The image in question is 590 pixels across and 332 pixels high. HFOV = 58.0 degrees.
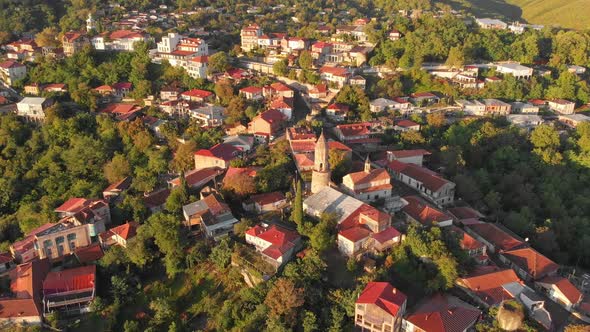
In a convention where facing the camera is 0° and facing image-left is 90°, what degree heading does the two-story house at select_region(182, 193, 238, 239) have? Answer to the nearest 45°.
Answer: approximately 0°

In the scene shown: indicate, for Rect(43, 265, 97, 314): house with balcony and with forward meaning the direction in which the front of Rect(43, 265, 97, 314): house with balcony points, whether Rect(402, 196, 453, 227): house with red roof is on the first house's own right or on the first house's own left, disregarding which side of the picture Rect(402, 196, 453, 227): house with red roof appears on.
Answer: on the first house's own left

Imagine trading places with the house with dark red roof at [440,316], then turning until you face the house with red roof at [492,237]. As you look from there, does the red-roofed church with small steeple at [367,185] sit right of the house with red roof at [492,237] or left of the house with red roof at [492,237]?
left

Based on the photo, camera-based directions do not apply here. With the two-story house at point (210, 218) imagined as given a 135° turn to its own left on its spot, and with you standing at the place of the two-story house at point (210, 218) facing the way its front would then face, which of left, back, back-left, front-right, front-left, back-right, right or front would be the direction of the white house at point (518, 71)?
front

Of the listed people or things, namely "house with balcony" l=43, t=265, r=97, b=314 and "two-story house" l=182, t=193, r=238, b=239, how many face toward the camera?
2

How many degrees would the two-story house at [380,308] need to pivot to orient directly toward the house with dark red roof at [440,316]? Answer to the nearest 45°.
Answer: approximately 135° to its left

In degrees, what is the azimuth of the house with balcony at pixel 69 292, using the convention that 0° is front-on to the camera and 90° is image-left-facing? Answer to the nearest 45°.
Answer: approximately 0°

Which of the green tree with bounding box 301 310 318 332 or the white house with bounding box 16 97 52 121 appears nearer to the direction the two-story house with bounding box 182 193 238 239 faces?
the green tree

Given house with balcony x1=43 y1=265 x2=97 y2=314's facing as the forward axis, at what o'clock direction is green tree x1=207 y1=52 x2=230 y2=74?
The green tree is roughly at 7 o'clock from the house with balcony.

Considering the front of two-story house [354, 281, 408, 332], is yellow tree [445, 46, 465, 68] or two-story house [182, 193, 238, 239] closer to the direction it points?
the two-story house

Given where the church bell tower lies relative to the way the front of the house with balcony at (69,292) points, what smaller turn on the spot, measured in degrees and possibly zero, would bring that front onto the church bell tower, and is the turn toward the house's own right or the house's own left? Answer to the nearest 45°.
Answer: approximately 90° to the house's own left

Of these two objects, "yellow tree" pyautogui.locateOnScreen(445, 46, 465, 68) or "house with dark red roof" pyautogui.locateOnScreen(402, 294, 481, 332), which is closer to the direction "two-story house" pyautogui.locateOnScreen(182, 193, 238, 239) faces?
the house with dark red roof

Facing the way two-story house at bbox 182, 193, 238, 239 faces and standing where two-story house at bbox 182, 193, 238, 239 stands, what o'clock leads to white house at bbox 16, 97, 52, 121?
The white house is roughly at 5 o'clock from the two-story house.

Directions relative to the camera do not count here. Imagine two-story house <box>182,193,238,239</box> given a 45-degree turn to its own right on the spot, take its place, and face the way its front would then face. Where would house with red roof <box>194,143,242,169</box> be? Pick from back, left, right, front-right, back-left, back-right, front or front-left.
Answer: back-right
